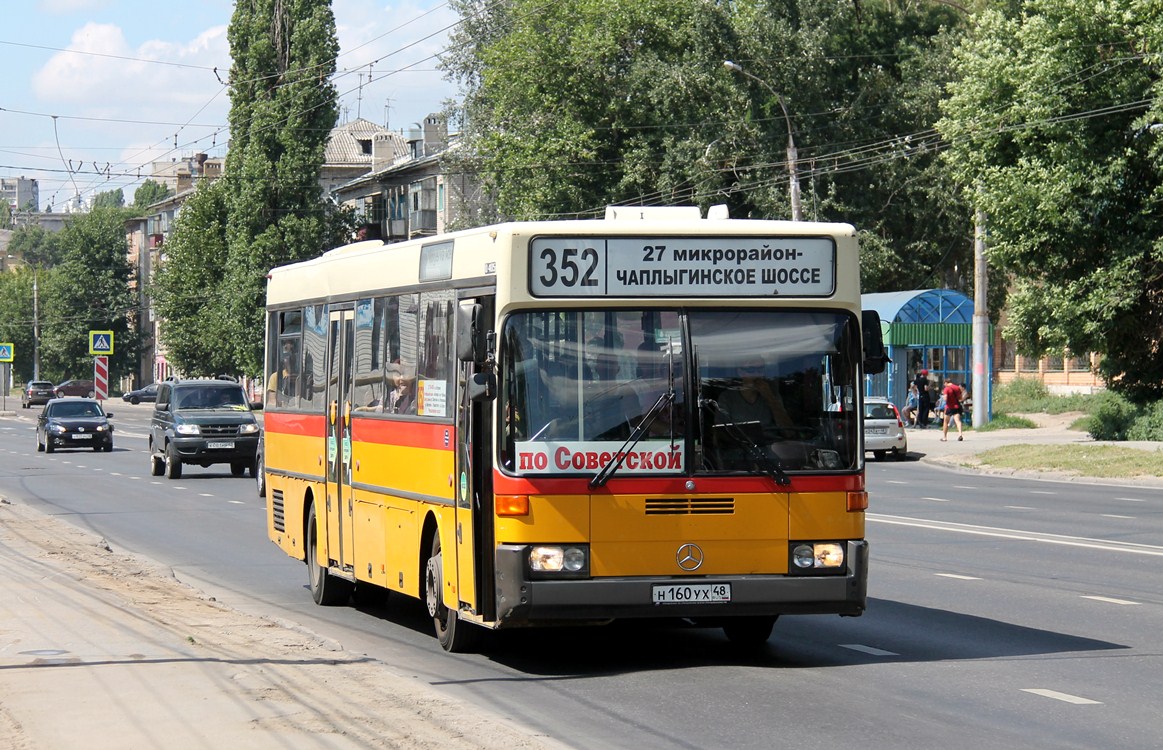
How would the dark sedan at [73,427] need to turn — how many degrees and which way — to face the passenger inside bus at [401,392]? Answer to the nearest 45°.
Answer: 0° — it already faces them

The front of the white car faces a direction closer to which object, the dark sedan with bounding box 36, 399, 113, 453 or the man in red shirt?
the man in red shirt

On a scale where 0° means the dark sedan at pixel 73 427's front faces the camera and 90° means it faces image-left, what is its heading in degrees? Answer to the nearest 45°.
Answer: approximately 0°

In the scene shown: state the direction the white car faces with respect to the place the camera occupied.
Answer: facing away from the viewer

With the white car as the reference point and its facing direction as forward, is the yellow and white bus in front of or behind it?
behind

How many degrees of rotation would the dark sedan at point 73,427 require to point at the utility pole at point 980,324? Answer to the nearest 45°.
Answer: approximately 45° to its left

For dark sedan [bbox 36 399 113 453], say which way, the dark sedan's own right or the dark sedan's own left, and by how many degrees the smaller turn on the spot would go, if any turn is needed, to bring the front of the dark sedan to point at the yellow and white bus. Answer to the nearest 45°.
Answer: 0° — it already faces it

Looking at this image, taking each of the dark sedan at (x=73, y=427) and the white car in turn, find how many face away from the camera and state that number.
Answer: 1

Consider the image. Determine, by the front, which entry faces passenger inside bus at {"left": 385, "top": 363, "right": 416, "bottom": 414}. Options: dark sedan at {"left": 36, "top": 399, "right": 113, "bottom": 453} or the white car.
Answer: the dark sedan

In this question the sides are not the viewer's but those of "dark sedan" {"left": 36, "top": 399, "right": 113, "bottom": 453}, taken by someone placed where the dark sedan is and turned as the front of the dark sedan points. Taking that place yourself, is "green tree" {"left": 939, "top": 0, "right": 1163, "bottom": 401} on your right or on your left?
on your left

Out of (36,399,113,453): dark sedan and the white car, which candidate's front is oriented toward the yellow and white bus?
the dark sedan

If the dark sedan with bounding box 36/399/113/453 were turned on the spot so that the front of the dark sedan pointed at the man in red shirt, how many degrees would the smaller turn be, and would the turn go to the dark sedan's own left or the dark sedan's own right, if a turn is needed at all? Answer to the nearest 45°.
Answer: approximately 45° to the dark sedan's own left
